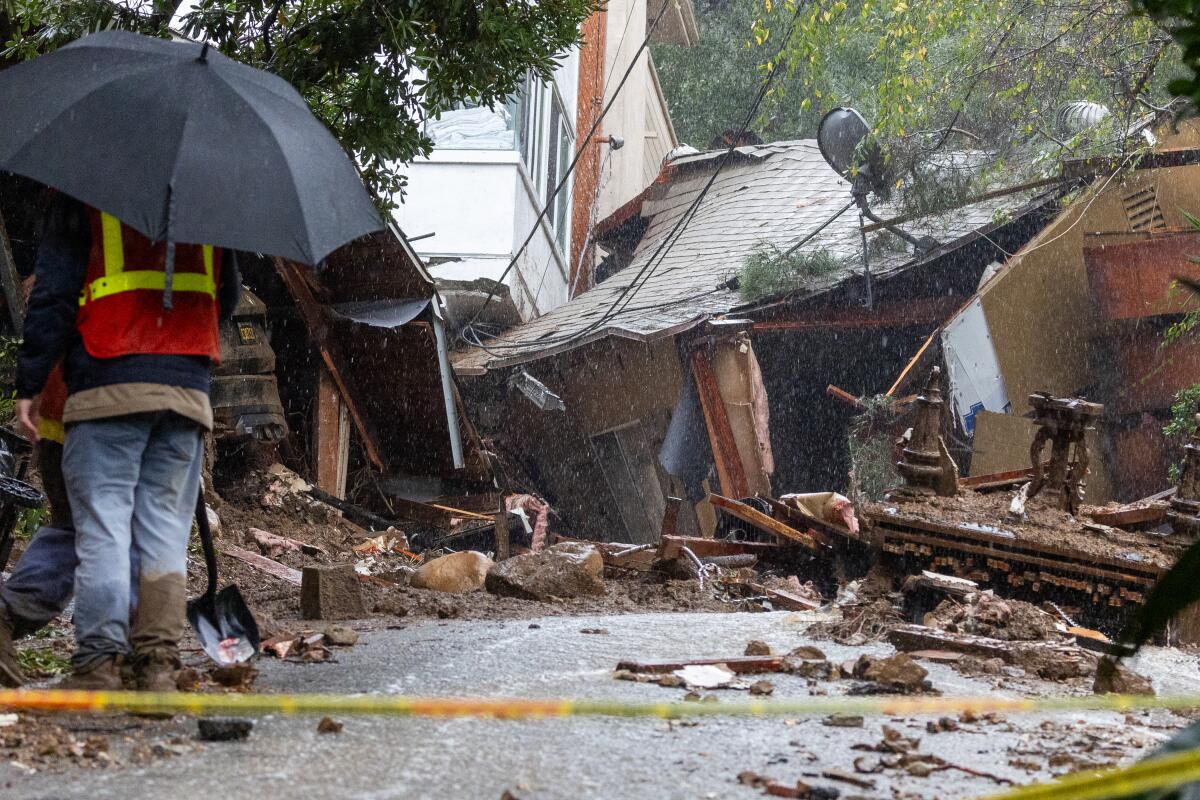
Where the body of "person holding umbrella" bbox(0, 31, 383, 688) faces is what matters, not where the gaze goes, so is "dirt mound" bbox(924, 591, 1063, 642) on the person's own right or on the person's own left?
on the person's own right

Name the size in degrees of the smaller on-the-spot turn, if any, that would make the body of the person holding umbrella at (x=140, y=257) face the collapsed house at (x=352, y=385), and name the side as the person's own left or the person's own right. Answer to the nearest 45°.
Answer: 0° — they already face it

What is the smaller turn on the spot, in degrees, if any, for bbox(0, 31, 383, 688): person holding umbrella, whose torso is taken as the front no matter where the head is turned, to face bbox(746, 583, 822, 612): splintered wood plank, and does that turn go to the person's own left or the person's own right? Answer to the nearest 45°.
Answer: approximately 45° to the person's own right

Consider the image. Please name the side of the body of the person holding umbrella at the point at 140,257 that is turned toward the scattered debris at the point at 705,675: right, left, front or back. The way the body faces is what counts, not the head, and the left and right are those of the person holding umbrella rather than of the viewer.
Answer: right

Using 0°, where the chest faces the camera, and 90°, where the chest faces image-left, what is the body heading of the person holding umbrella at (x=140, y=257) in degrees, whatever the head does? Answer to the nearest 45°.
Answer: approximately 180°
